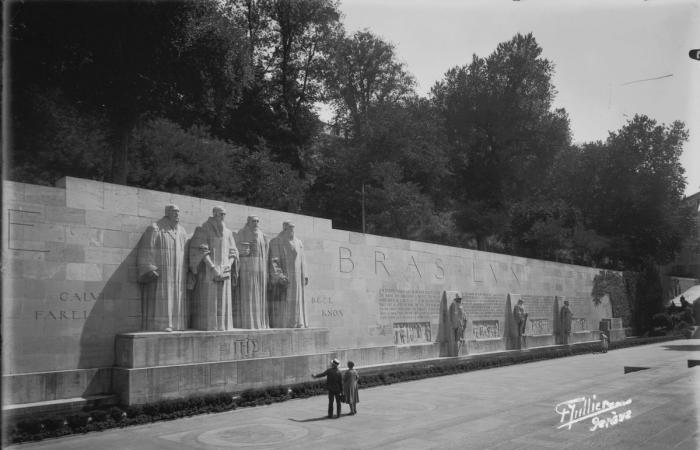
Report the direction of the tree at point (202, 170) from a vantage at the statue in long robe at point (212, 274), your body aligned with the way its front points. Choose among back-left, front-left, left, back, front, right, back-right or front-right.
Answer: back-left

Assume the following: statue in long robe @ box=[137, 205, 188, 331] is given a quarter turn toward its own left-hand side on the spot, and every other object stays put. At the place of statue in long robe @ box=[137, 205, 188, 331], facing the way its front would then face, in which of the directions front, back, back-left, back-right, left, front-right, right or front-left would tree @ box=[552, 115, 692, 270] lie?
front

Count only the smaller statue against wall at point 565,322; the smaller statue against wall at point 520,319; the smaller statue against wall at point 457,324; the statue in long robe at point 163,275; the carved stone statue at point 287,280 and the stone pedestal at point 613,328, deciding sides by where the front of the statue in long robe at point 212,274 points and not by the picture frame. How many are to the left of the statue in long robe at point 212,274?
5

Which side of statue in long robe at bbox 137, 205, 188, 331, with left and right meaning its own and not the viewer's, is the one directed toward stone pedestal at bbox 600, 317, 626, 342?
left

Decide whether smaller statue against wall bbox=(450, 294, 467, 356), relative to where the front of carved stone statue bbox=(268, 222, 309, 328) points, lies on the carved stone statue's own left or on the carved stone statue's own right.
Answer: on the carved stone statue's own left

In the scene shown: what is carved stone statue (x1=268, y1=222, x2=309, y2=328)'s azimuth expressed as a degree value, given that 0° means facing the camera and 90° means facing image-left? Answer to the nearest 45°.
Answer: approximately 315°

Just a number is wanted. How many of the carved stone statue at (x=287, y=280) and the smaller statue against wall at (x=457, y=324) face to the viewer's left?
0

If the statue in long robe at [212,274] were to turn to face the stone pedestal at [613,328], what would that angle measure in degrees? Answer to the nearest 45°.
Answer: approximately 90° to its left

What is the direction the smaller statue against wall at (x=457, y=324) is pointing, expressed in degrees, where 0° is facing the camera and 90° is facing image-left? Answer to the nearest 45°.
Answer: approximately 315°

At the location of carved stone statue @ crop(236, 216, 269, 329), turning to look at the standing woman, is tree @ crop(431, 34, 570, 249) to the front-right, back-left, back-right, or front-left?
back-left

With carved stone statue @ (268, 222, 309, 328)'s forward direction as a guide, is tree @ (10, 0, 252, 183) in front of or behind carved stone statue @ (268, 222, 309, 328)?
behind

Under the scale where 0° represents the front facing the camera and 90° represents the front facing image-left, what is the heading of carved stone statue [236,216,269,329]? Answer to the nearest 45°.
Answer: approximately 315°

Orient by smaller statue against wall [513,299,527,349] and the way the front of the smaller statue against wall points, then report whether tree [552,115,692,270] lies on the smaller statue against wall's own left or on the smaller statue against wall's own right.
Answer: on the smaller statue against wall's own left
